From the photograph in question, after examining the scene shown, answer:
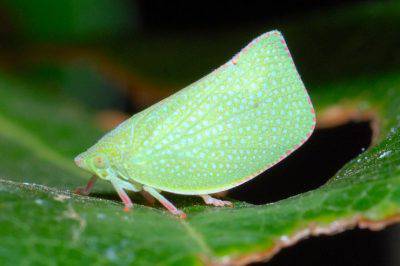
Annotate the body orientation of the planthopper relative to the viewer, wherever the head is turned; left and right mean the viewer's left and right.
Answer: facing to the left of the viewer
